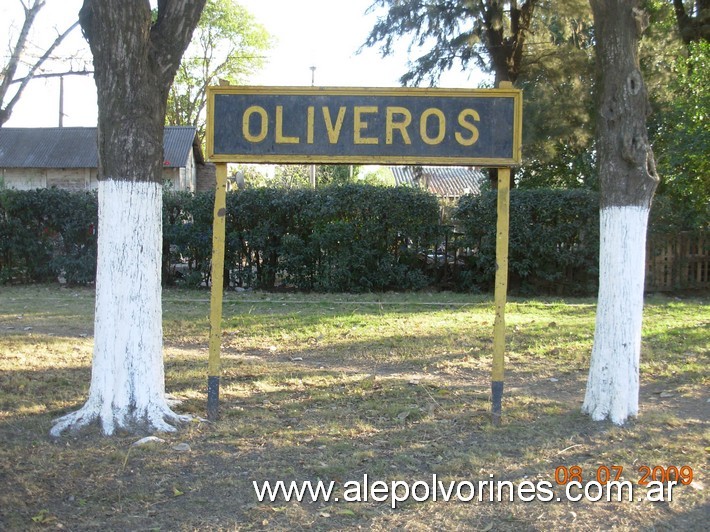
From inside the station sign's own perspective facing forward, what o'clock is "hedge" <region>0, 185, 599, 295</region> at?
The hedge is roughly at 6 o'clock from the station sign.

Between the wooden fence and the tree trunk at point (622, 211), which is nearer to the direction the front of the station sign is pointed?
the tree trunk

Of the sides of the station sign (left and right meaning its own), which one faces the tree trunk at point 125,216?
right

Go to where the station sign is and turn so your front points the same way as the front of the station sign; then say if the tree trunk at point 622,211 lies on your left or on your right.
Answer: on your left

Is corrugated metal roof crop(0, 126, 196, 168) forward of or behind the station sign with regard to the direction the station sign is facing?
behind

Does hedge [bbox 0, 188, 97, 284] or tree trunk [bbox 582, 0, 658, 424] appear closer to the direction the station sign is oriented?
the tree trunk

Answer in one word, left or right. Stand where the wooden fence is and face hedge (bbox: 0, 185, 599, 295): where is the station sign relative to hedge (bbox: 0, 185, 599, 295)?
left

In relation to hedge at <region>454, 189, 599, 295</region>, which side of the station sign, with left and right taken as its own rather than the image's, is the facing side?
back

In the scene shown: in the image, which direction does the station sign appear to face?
toward the camera

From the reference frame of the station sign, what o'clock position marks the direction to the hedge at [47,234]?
The hedge is roughly at 5 o'clock from the station sign.

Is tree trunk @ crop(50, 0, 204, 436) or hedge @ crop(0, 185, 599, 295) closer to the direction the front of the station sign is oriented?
the tree trunk
